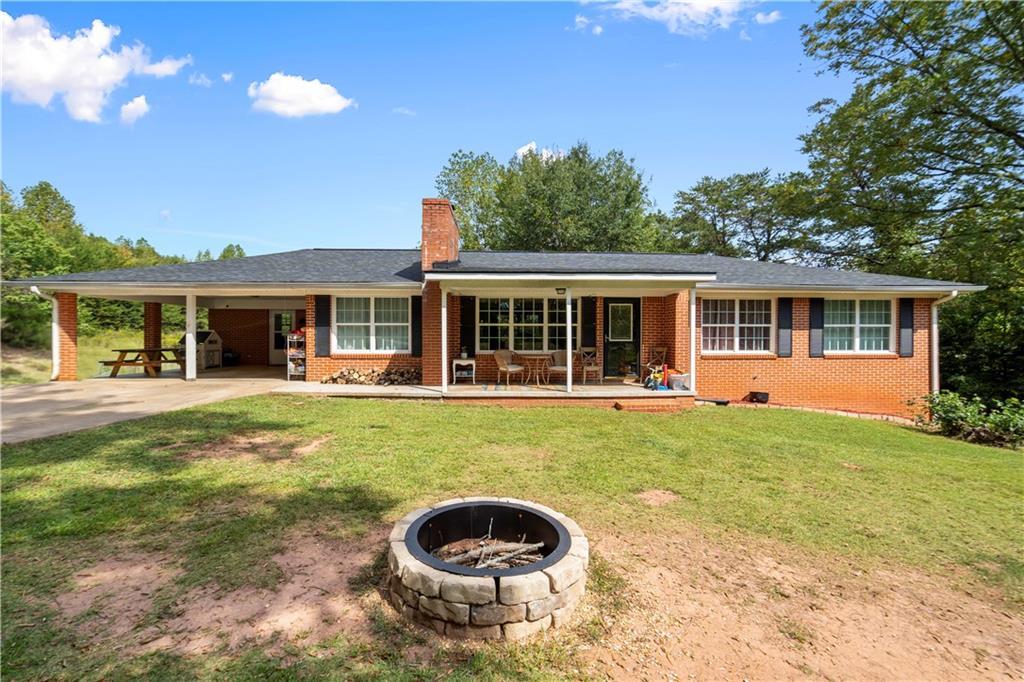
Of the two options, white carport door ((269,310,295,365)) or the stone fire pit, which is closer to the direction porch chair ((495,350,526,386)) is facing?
the stone fire pit

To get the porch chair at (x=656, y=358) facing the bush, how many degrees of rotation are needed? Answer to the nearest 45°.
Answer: approximately 135° to its left

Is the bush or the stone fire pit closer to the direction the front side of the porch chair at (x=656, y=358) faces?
the stone fire pit

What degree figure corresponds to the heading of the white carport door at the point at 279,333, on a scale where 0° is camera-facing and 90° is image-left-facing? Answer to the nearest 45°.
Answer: approximately 0°

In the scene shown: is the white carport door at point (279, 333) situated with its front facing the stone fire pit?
yes

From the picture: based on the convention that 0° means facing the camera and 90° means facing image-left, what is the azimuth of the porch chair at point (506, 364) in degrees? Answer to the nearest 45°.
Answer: approximately 315°

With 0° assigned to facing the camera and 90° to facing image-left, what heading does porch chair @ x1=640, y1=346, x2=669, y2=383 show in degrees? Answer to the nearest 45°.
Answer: approximately 45°

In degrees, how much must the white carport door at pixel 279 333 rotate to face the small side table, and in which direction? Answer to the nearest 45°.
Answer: approximately 45° to its left

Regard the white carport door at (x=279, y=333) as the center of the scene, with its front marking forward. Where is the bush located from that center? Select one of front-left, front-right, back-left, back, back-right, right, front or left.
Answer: front-left

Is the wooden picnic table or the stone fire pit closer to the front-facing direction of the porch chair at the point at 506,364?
the stone fire pit
